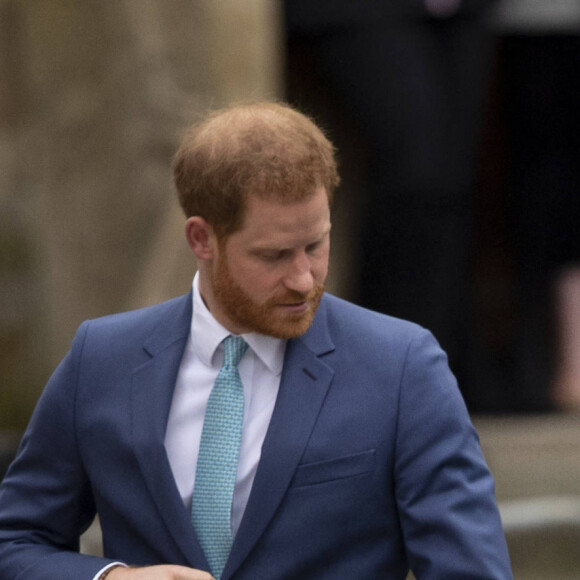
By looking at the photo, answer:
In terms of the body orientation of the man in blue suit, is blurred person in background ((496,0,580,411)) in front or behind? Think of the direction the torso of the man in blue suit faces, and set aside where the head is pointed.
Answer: behind

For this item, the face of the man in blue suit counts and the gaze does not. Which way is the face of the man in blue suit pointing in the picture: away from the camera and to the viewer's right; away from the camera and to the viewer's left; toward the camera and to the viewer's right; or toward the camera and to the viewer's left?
toward the camera and to the viewer's right

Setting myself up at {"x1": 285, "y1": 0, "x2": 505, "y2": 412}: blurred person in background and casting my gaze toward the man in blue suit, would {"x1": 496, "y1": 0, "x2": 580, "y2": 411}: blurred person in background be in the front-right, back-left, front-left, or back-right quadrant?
back-left

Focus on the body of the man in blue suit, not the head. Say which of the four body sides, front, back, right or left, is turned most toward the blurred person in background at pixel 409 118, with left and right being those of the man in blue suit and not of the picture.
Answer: back

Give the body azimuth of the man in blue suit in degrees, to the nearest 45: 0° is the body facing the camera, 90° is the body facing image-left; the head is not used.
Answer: approximately 0°
